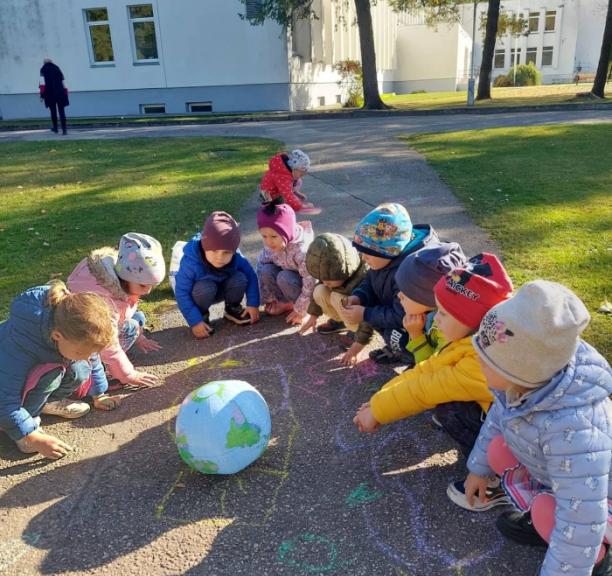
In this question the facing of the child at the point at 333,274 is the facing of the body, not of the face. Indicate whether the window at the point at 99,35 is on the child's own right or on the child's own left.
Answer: on the child's own right

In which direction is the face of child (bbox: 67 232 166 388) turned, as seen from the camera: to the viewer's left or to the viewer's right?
to the viewer's right

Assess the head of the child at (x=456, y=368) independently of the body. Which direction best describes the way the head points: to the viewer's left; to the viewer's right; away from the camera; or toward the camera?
to the viewer's left

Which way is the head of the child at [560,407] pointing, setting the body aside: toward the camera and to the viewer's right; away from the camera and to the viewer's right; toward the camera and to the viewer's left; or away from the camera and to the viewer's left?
away from the camera and to the viewer's left

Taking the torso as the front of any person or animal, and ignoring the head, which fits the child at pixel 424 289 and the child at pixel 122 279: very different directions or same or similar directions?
very different directions

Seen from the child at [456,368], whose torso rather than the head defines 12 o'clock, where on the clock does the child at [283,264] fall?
the child at [283,264] is roughly at 2 o'clock from the child at [456,368].

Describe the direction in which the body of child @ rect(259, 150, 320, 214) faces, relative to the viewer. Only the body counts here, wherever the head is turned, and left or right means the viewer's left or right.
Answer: facing to the right of the viewer

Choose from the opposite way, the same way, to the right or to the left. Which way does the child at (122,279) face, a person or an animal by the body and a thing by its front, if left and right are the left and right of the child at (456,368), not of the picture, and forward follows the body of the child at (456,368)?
the opposite way

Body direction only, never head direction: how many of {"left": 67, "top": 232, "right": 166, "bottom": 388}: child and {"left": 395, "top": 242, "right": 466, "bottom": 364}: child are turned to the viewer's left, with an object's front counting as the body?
1

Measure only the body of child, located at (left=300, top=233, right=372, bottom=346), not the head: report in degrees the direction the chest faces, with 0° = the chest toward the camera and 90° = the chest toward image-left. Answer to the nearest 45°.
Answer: approximately 45°

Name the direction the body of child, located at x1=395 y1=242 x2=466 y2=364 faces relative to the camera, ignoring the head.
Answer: to the viewer's left

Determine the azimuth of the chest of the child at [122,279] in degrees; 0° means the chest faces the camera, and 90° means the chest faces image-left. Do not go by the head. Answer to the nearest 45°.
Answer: approximately 315°

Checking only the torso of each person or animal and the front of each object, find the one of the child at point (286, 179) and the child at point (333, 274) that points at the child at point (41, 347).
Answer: the child at point (333, 274)

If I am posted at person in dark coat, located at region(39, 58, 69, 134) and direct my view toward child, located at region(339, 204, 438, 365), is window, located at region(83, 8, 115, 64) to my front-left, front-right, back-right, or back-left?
back-left
